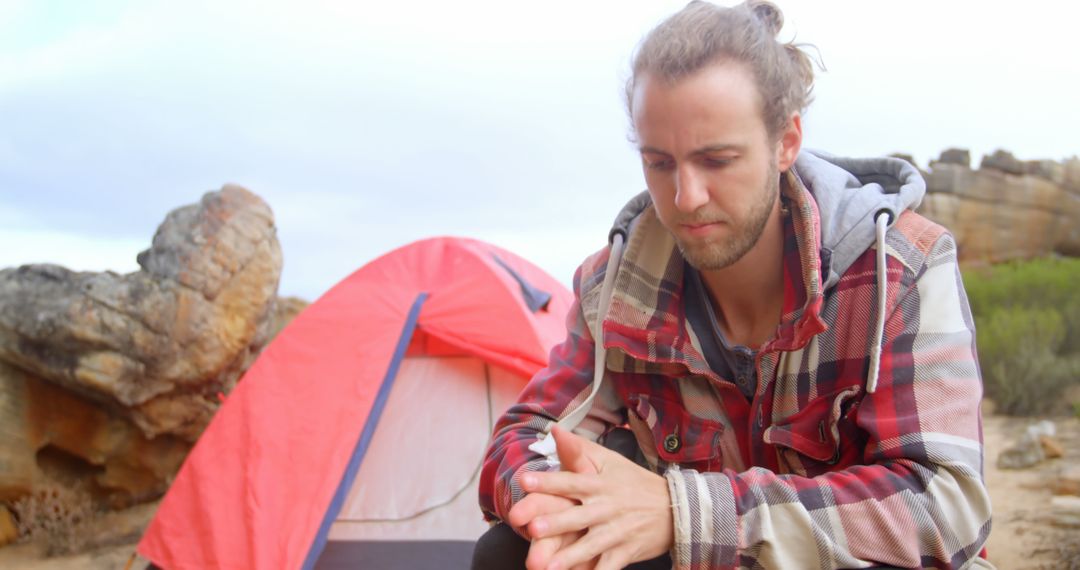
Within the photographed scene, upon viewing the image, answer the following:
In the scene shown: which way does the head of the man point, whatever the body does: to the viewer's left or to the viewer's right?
to the viewer's left

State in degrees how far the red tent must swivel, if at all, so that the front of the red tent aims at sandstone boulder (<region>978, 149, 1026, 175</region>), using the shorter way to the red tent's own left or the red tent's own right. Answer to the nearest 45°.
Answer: approximately 135° to the red tent's own left

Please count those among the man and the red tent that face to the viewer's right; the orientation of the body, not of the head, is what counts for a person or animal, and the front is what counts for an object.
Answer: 0

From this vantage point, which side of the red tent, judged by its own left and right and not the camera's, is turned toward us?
front

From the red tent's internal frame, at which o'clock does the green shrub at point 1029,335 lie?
The green shrub is roughly at 8 o'clock from the red tent.

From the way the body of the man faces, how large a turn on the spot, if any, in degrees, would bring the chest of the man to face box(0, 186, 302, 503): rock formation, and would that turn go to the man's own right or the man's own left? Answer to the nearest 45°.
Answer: approximately 90° to the man's own right

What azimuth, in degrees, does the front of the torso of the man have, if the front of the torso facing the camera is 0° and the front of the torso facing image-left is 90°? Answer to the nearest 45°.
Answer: approximately 45°

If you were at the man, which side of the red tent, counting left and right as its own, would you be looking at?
front

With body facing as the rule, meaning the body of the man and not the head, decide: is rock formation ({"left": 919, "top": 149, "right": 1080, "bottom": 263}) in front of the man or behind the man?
behind

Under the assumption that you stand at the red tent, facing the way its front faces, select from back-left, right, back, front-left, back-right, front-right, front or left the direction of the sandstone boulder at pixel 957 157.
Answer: back-left

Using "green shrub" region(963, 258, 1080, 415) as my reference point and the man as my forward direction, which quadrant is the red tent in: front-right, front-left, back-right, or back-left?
front-right
